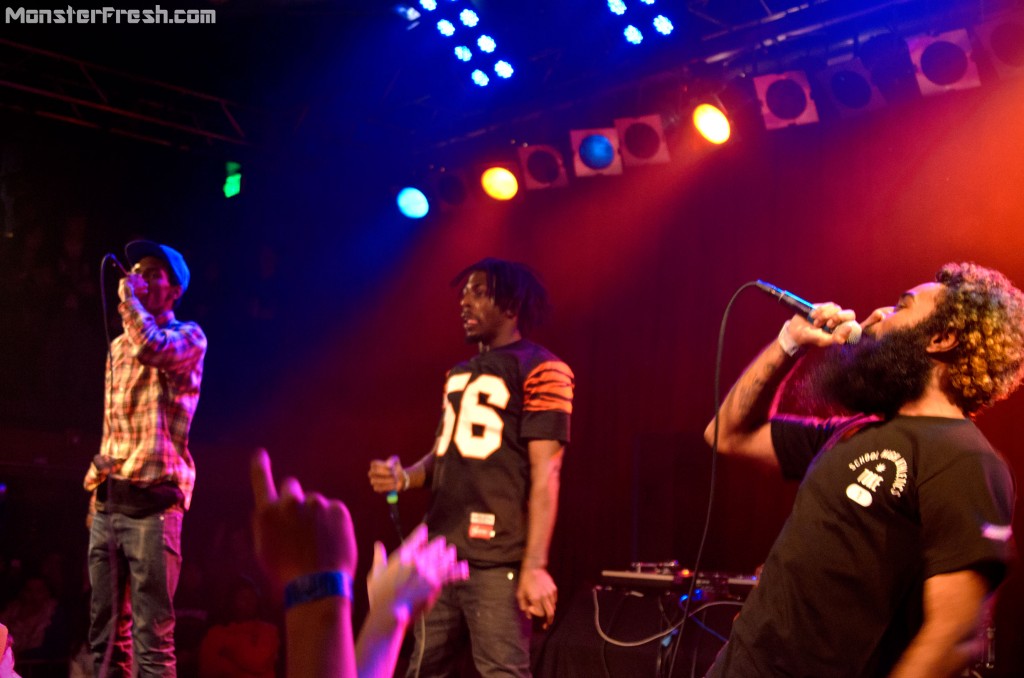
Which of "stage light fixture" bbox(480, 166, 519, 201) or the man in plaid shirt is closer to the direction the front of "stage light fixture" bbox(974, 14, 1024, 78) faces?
the man in plaid shirt

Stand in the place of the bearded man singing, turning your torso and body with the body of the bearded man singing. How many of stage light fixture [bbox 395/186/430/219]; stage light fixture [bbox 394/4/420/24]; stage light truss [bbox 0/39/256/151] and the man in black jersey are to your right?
4

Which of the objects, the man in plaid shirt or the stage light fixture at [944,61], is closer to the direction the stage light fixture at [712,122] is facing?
the man in plaid shirt

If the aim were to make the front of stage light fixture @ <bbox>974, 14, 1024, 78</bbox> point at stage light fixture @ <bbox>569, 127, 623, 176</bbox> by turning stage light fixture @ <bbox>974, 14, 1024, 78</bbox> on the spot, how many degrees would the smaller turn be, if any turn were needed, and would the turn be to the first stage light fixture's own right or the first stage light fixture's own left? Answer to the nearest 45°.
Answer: approximately 90° to the first stage light fixture's own right

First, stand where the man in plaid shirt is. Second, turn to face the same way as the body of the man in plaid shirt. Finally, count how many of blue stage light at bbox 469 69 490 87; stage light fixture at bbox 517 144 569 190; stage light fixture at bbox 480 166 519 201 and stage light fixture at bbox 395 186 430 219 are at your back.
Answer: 4

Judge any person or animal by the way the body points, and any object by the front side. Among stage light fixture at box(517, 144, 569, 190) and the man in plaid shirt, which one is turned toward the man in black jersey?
the stage light fixture

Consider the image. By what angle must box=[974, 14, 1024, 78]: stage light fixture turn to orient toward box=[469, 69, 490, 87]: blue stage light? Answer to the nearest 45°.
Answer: approximately 90° to its right

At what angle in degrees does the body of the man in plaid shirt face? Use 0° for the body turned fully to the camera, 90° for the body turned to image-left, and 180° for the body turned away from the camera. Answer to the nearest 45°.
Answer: approximately 45°

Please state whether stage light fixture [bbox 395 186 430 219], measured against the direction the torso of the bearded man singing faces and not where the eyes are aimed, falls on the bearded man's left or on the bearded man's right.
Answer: on the bearded man's right

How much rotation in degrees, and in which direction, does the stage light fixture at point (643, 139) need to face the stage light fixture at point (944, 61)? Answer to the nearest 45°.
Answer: approximately 45° to its left

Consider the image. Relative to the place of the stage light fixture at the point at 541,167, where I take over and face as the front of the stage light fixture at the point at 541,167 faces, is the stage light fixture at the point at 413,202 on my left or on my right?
on my right

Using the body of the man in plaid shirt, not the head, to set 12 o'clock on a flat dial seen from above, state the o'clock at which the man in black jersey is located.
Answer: The man in black jersey is roughly at 9 o'clock from the man in plaid shirt.

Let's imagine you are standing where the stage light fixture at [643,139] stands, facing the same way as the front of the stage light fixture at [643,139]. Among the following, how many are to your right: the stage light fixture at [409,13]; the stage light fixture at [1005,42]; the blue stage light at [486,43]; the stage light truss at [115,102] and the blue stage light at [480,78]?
4

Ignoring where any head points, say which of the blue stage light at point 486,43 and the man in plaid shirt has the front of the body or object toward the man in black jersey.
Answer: the blue stage light
